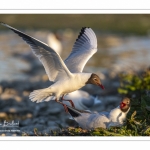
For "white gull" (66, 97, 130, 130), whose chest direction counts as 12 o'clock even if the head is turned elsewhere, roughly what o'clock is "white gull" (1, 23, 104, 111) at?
"white gull" (1, 23, 104, 111) is roughly at 7 o'clock from "white gull" (66, 97, 130, 130).

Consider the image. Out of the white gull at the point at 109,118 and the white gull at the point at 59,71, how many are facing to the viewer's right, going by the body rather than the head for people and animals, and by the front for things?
2

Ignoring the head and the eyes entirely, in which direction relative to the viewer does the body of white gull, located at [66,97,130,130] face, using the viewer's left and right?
facing to the right of the viewer

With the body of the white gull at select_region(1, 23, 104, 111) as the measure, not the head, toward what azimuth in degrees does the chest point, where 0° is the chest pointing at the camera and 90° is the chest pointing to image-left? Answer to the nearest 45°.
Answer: approximately 270°

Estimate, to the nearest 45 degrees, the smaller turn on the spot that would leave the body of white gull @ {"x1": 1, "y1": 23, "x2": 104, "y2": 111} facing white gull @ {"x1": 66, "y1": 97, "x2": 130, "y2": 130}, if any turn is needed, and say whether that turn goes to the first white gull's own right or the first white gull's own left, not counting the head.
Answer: approximately 45° to the first white gull's own right
